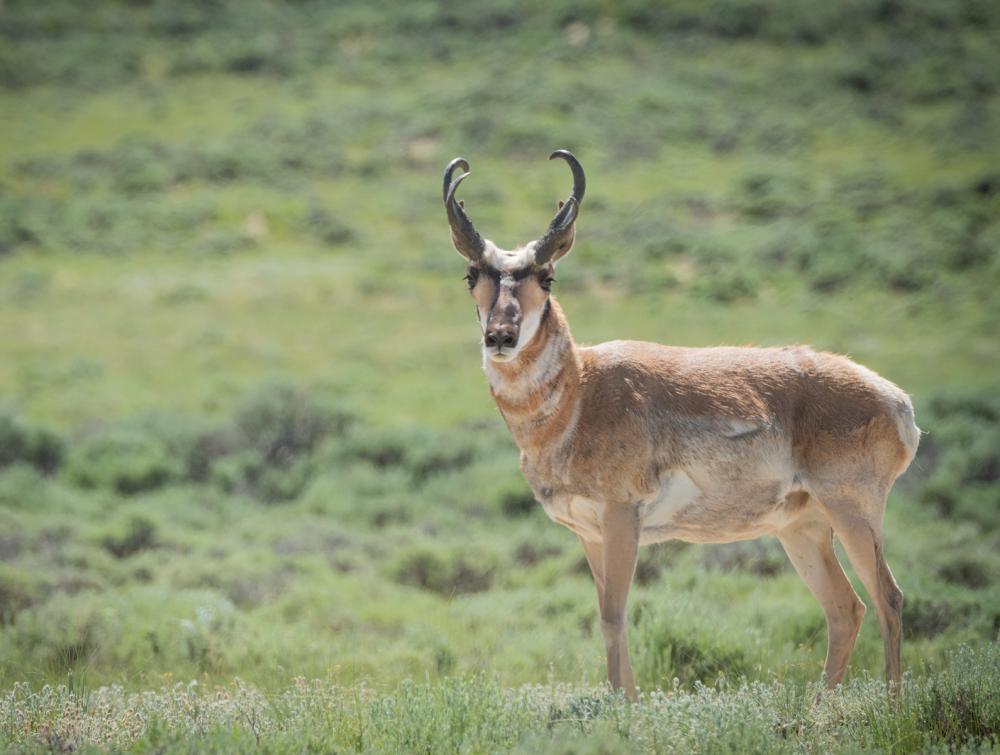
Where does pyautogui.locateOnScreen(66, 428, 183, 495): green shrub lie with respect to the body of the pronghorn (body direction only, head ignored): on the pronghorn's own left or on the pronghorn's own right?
on the pronghorn's own right

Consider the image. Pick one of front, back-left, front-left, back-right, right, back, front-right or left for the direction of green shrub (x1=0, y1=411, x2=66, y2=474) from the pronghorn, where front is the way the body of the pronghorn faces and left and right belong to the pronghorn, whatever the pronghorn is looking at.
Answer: front-right

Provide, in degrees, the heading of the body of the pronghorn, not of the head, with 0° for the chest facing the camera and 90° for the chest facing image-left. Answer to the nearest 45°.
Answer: approximately 90°
